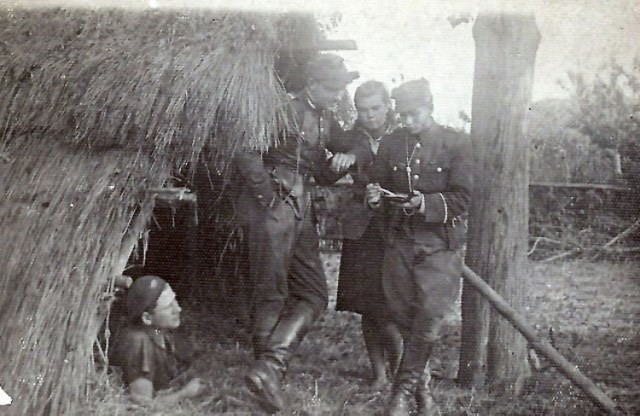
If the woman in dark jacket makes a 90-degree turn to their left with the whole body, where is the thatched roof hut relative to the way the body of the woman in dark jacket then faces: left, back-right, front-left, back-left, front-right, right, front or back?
back

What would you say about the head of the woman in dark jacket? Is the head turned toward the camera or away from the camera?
toward the camera

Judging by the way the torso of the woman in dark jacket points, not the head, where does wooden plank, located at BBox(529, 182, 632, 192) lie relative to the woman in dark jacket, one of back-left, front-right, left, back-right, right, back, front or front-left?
left

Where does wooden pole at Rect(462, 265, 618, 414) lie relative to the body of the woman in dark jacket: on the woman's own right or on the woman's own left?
on the woman's own left

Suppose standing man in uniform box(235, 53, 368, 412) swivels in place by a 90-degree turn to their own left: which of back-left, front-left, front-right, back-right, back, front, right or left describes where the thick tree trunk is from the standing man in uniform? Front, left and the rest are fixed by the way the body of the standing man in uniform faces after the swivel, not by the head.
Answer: front-right

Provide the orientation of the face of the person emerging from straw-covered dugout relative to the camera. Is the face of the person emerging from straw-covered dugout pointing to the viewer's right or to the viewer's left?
to the viewer's right

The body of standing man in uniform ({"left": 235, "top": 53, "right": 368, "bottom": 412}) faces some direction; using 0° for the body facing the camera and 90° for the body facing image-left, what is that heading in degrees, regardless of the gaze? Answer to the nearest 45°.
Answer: approximately 315°

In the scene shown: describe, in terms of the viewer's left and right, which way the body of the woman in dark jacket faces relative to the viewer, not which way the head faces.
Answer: facing the viewer

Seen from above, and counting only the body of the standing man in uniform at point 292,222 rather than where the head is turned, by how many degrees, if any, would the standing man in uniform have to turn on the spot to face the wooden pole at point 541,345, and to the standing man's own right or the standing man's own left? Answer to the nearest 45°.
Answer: approximately 45° to the standing man's own left

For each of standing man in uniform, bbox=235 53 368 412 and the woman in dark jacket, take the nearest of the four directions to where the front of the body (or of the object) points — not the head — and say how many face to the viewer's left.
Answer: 0
